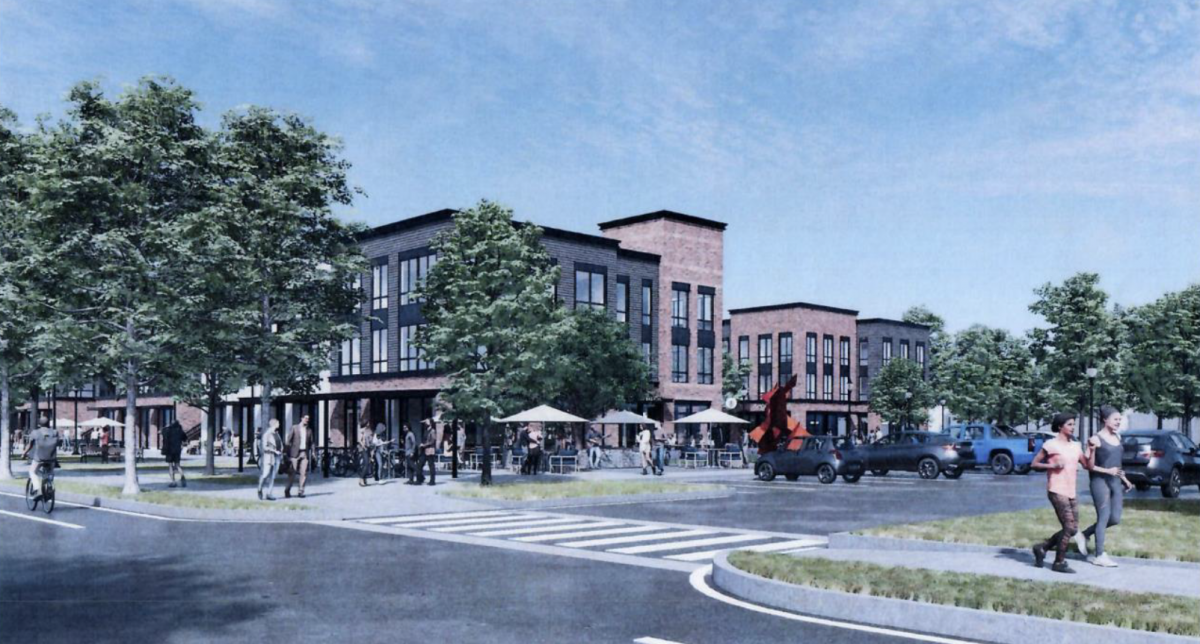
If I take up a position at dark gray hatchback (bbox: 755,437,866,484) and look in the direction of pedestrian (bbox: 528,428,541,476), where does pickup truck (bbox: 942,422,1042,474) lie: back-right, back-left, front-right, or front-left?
back-right

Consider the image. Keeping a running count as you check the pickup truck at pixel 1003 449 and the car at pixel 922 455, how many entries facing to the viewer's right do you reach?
0

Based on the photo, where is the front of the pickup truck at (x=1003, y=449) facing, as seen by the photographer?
facing away from the viewer and to the left of the viewer
